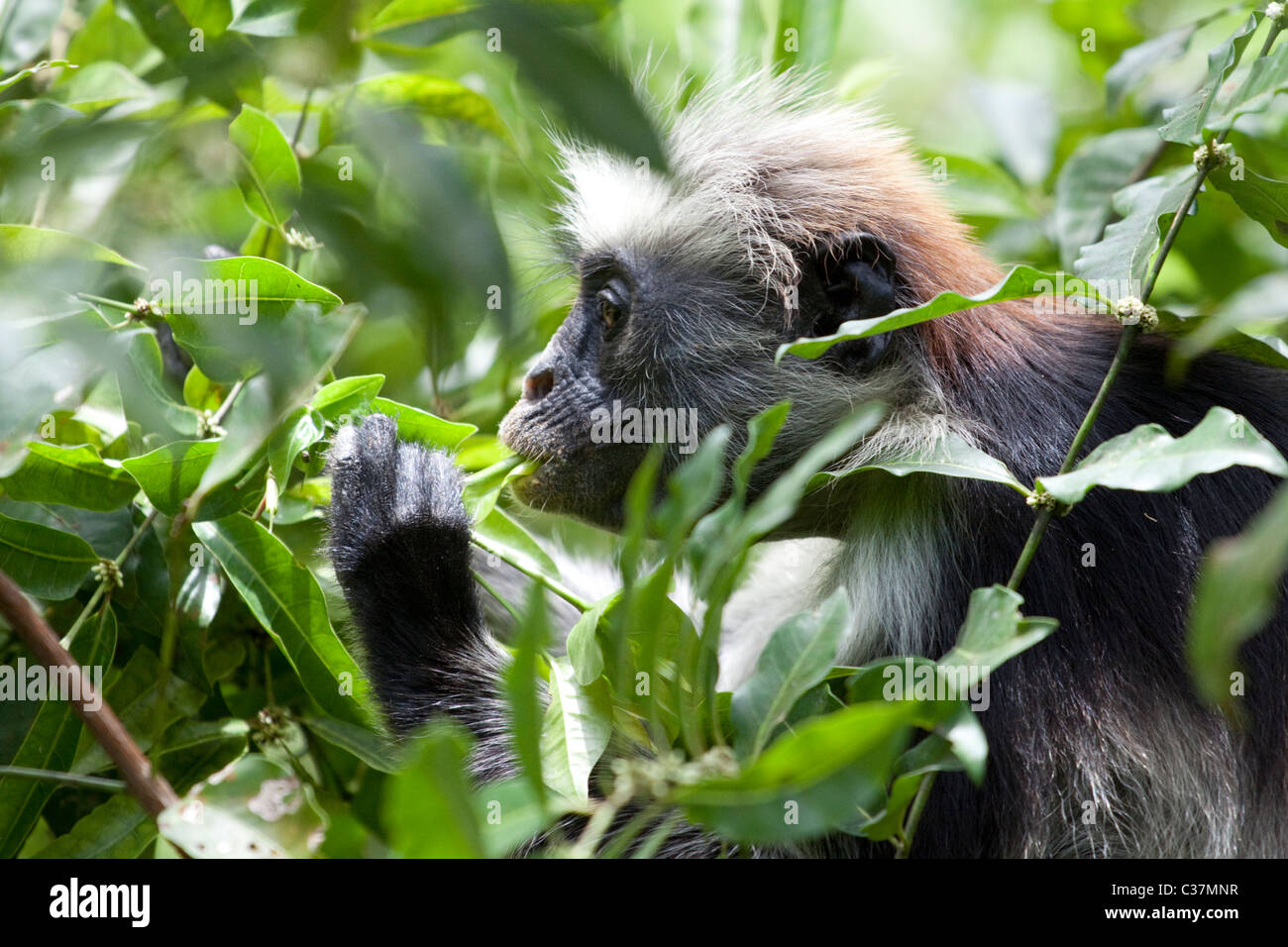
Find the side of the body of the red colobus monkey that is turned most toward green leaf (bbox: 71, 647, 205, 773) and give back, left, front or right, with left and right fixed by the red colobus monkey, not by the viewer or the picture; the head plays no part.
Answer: front

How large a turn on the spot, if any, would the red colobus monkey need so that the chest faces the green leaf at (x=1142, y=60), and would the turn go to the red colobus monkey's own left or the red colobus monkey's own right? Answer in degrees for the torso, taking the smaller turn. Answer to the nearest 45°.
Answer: approximately 135° to the red colobus monkey's own right

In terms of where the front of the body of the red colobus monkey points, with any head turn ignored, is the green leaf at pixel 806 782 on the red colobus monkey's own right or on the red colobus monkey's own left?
on the red colobus monkey's own left

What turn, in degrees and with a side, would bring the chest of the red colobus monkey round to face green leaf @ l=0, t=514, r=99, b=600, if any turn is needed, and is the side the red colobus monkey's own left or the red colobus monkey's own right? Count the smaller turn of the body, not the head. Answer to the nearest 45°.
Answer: approximately 45° to the red colobus monkey's own left

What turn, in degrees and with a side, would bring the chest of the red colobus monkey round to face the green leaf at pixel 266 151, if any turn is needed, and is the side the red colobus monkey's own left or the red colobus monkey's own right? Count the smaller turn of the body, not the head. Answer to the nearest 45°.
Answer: approximately 45° to the red colobus monkey's own left

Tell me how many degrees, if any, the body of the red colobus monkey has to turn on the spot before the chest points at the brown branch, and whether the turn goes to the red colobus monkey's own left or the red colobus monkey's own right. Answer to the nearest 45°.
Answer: approximately 45° to the red colobus monkey's own left

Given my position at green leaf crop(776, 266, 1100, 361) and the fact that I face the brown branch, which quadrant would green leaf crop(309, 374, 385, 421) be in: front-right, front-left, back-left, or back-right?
front-right

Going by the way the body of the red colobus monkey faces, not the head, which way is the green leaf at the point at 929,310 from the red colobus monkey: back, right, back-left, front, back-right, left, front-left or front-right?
left

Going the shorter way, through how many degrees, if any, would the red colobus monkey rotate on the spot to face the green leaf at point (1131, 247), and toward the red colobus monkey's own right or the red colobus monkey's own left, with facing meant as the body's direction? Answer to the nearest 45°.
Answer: approximately 135° to the red colobus monkey's own left

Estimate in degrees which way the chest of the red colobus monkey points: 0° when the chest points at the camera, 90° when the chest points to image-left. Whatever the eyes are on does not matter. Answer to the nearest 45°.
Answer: approximately 90°
